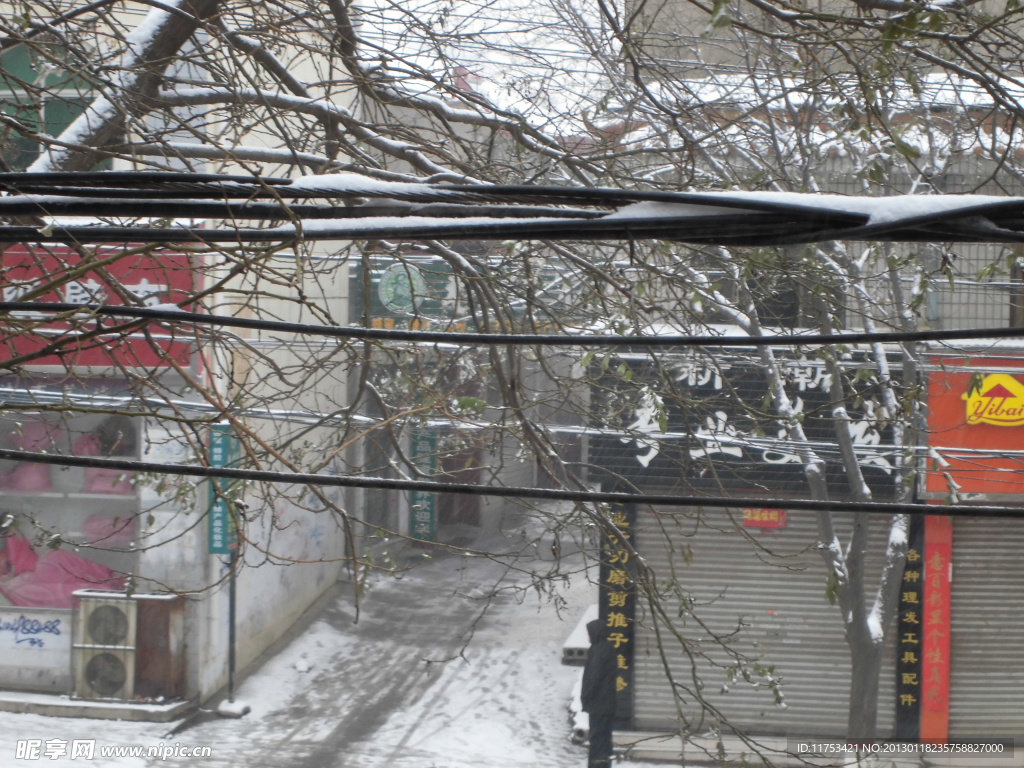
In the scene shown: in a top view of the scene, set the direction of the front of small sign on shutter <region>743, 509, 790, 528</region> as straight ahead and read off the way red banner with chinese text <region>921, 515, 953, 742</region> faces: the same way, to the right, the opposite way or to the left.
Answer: the same way

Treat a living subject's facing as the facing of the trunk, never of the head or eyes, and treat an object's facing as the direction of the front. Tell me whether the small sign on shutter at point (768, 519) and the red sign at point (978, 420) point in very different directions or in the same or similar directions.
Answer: same or similar directions

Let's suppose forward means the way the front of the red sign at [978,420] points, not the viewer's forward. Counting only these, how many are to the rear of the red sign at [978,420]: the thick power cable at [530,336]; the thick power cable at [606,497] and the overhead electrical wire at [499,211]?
0

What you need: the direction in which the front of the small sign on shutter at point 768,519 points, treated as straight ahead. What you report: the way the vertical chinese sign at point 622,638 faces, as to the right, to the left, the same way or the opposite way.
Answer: the same way

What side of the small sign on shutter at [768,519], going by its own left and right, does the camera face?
front

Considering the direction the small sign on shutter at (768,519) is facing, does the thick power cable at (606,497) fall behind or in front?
in front

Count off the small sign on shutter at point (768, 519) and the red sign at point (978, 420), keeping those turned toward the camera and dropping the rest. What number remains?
2

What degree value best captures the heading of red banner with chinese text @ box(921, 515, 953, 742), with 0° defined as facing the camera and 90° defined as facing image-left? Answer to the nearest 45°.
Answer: approximately 0°

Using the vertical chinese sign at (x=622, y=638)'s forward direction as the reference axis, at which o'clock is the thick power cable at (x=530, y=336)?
The thick power cable is roughly at 12 o'clock from the vertical chinese sign.

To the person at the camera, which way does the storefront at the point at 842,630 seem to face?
facing the viewer

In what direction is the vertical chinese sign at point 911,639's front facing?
toward the camera

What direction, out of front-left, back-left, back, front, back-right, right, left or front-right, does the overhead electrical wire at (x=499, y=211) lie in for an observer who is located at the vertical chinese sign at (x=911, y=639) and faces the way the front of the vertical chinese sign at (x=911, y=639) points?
front
